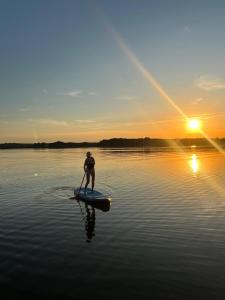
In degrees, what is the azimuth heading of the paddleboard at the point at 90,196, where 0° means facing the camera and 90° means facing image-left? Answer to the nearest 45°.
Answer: approximately 315°
